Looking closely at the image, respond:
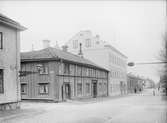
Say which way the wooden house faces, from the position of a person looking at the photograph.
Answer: facing the viewer and to the right of the viewer
